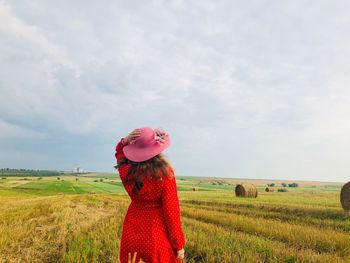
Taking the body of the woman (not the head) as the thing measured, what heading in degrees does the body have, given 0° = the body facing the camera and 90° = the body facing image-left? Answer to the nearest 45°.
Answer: approximately 225°

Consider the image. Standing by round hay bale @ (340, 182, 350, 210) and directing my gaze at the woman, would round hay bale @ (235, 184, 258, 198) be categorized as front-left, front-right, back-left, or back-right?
back-right

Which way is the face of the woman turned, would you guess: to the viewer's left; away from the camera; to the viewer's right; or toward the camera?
away from the camera

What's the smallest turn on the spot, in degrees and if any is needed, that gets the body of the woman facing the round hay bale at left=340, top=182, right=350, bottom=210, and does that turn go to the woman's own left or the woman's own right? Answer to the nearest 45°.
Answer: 0° — they already face it
